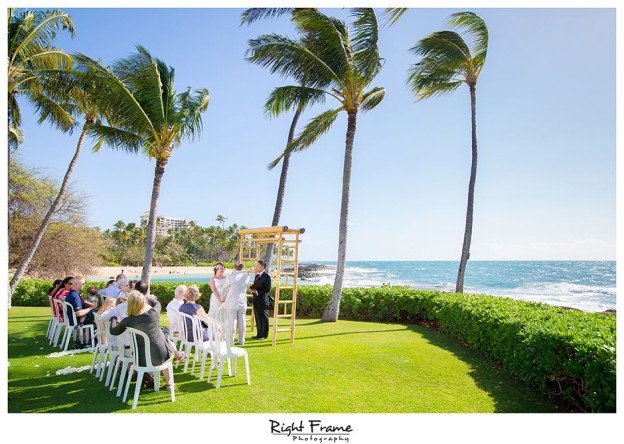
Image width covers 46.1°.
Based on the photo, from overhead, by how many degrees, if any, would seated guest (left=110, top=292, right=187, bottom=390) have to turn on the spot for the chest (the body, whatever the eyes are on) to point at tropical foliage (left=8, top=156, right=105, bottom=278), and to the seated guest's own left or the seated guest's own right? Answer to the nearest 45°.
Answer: approximately 45° to the seated guest's own left

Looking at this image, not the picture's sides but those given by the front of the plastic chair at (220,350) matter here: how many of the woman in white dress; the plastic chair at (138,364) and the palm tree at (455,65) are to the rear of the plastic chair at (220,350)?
1

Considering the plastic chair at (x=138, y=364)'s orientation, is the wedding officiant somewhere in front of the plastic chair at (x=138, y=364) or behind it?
in front

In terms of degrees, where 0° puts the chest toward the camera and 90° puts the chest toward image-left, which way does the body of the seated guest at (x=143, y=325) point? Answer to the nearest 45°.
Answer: approximately 225°

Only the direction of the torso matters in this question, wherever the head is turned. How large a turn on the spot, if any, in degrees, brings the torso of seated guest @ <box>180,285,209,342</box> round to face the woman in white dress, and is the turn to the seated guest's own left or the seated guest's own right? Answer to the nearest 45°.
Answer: approximately 45° to the seated guest's own left

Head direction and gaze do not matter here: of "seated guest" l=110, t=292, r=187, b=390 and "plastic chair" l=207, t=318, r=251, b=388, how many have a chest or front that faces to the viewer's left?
0

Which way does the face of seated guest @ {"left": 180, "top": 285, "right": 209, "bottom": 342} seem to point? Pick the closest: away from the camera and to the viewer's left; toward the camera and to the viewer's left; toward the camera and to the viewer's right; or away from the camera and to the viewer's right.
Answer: away from the camera and to the viewer's right

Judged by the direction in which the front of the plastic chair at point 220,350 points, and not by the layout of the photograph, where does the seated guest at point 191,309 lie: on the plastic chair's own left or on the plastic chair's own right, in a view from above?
on the plastic chair's own left

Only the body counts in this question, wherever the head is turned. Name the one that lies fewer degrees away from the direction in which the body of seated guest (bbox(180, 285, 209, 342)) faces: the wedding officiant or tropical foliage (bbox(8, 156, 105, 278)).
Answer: the wedding officiant
